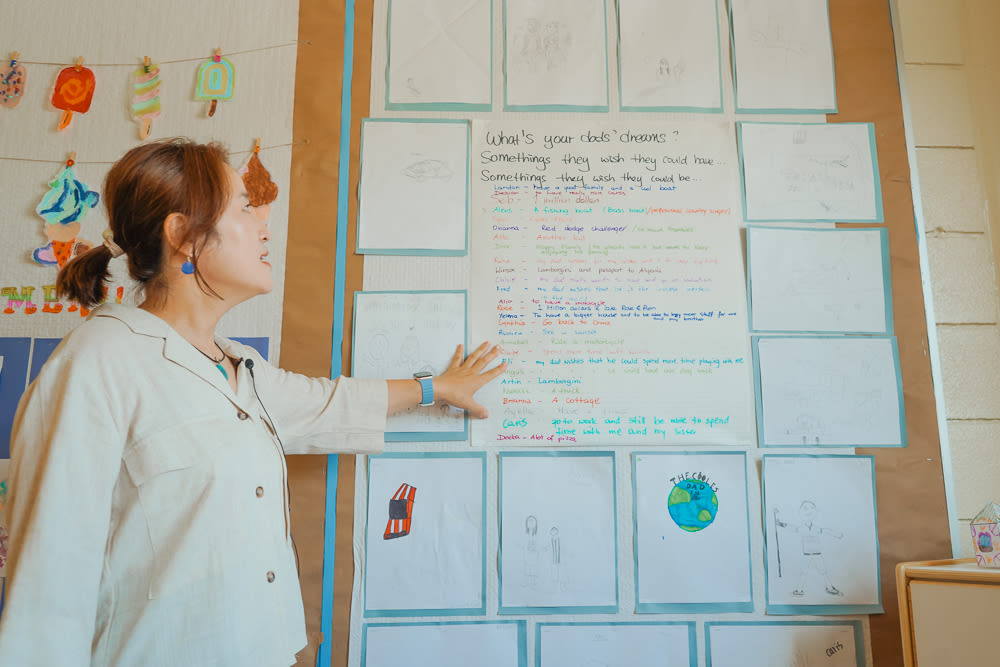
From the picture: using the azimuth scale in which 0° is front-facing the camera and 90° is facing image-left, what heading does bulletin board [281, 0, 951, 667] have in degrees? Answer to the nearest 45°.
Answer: approximately 0°

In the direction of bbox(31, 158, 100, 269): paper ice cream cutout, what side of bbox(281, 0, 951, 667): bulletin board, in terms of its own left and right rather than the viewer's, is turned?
right

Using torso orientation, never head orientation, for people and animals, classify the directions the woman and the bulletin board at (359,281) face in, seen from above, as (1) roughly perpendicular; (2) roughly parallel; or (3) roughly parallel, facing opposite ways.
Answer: roughly perpendicular

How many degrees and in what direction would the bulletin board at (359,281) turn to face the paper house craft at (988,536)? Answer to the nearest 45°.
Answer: approximately 90° to its left

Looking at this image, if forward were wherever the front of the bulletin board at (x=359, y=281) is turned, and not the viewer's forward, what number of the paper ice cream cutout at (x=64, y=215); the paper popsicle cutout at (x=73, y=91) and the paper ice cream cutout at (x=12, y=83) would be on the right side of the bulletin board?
3

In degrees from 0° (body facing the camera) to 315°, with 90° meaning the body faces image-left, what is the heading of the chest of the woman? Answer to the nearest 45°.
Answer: approximately 315°
